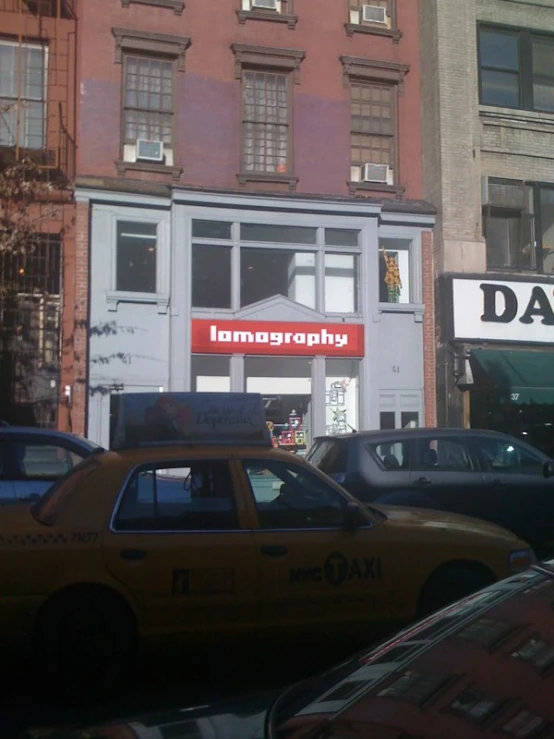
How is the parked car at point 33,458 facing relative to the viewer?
to the viewer's right

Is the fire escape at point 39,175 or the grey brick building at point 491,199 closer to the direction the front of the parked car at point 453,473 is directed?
the grey brick building

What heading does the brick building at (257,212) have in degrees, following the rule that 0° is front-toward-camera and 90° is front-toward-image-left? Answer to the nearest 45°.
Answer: approximately 0°

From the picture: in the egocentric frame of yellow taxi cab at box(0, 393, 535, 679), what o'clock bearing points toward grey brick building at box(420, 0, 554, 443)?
The grey brick building is roughly at 10 o'clock from the yellow taxi cab.

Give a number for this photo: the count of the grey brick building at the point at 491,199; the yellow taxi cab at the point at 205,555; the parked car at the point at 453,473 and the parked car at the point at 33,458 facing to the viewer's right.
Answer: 3

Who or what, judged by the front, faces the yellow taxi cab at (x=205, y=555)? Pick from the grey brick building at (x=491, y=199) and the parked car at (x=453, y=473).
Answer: the grey brick building

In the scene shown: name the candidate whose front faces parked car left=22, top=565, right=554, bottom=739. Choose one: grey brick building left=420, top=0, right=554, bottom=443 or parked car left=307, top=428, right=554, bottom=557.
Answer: the grey brick building

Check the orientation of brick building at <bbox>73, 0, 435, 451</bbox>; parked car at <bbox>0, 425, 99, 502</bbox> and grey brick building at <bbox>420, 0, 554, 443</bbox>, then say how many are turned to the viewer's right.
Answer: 1

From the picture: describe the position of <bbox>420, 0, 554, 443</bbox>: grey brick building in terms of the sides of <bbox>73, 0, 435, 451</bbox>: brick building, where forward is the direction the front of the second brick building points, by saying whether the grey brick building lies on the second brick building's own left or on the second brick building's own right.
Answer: on the second brick building's own left

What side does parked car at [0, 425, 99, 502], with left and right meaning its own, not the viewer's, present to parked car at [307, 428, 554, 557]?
front

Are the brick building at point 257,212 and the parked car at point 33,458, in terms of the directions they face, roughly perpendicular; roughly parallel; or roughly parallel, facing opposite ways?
roughly perpendicular

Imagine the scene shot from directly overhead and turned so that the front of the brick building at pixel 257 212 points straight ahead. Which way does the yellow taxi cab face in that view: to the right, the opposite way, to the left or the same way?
to the left

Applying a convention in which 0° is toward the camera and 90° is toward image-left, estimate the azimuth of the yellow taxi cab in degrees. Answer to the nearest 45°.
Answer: approximately 270°

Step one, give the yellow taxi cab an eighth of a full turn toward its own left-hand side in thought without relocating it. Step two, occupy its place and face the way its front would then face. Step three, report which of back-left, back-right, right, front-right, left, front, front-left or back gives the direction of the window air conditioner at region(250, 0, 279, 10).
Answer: front-left

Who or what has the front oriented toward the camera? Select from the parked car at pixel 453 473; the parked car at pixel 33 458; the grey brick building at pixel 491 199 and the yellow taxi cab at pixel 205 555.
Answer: the grey brick building

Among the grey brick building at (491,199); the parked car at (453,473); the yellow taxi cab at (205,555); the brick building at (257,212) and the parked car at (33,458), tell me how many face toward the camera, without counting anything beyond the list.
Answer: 2

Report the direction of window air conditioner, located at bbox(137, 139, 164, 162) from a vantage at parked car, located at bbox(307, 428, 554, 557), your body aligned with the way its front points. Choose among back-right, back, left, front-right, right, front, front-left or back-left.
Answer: back-left

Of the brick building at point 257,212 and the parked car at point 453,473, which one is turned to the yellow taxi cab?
the brick building

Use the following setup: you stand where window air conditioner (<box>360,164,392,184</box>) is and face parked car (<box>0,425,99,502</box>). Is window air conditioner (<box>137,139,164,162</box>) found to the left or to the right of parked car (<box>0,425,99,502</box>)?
right

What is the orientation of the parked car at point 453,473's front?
to the viewer's right
